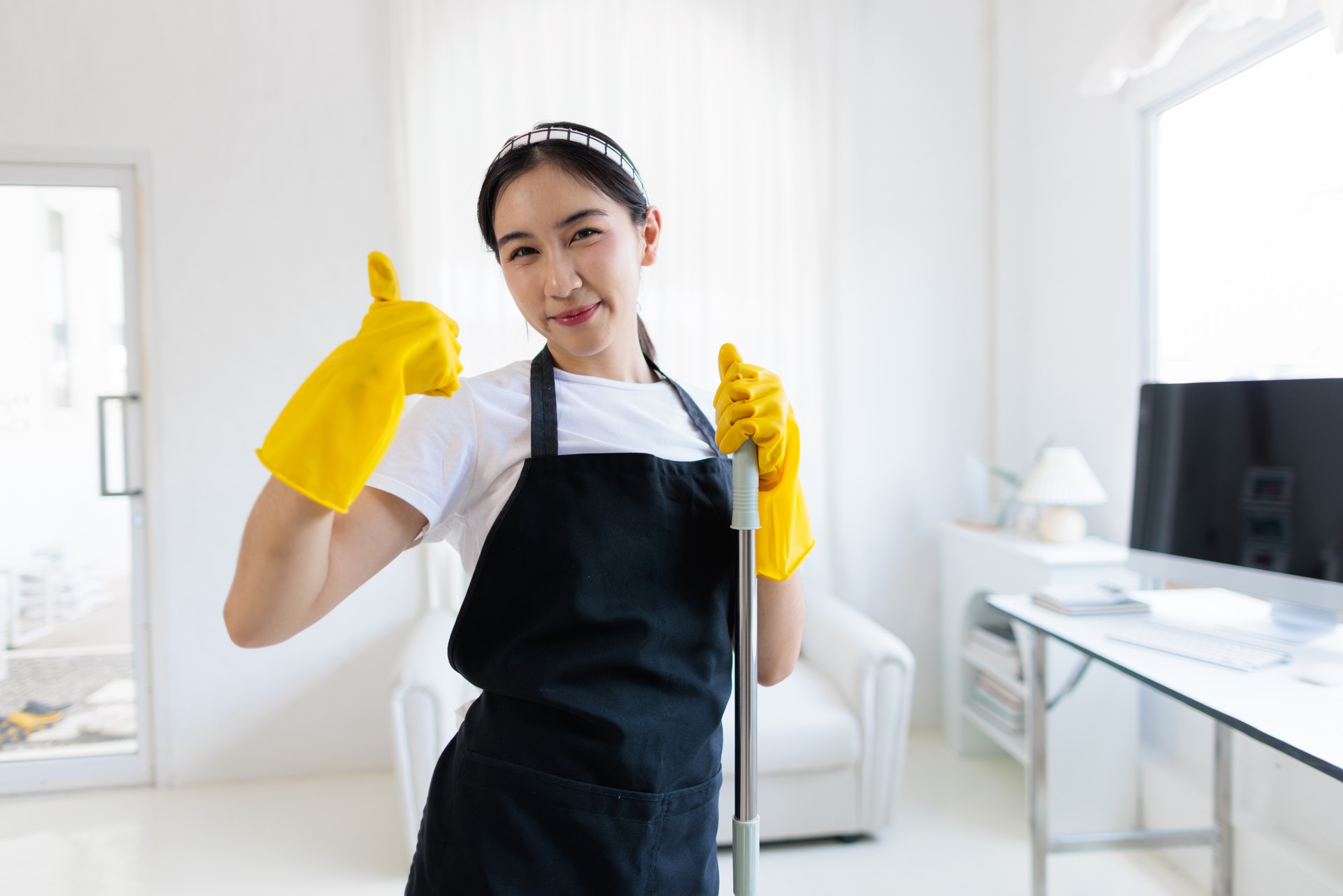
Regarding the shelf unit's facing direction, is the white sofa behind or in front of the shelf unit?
in front

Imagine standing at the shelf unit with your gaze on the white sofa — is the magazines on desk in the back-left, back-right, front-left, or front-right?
front-left

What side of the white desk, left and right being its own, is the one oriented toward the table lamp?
right

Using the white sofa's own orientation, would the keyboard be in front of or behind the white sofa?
in front

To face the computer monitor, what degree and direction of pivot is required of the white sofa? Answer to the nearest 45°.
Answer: approximately 45° to its left

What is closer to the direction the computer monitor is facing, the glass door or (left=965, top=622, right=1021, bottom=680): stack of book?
the glass door

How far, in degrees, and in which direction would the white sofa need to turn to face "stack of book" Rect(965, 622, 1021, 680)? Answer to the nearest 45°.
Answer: approximately 135° to its left

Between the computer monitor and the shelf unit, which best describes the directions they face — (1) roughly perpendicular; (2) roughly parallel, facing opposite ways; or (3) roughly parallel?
roughly parallel

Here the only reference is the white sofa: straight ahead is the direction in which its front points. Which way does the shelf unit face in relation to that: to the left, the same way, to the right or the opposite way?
to the right

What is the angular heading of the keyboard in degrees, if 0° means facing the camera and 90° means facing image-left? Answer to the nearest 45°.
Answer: approximately 45°

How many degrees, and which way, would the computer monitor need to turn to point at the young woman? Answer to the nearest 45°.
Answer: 0° — it already faces them

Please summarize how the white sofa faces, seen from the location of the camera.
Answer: facing the viewer

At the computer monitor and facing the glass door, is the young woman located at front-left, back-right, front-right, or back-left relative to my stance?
front-left

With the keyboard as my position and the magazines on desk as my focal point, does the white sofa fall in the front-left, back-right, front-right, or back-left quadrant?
front-left

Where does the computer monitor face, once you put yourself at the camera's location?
facing the viewer and to the left of the viewer
